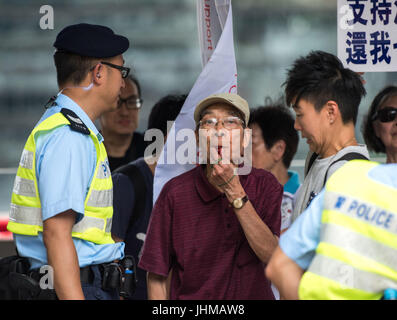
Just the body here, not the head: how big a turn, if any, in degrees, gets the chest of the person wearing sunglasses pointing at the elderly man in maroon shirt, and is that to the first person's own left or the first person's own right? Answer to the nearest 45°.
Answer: approximately 45° to the first person's own right

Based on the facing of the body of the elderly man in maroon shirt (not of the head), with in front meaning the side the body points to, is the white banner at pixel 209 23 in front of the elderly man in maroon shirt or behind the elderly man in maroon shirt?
behind

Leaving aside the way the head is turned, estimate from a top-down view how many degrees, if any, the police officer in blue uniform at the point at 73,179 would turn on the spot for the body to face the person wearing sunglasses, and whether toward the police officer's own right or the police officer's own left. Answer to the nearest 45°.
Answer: approximately 45° to the police officer's own left

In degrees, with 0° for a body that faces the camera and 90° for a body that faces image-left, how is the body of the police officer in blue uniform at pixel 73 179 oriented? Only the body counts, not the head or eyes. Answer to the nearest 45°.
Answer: approximately 270°

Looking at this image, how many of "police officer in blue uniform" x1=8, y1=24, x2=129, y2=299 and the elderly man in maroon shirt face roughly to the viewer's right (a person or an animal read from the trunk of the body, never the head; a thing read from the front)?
1

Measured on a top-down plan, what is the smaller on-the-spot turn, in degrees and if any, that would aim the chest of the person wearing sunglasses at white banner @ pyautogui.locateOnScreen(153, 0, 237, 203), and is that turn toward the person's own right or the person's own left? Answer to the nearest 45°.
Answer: approximately 90° to the person's own right

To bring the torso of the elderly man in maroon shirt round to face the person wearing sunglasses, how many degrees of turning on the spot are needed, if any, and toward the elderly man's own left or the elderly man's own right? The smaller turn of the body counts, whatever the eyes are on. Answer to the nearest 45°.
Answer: approximately 135° to the elderly man's own left

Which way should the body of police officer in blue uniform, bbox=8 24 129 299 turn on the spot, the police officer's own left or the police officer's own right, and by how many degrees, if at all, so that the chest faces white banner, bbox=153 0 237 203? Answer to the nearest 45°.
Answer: approximately 45° to the police officer's own left
